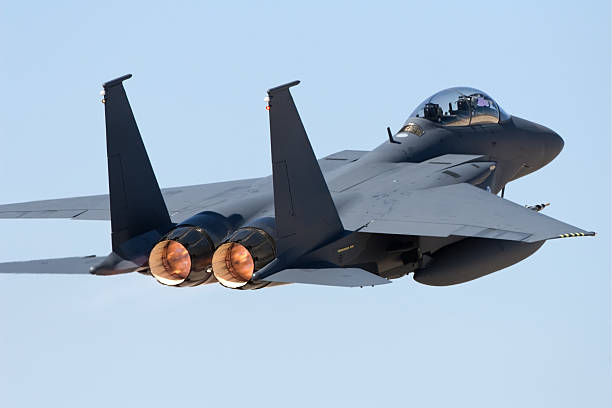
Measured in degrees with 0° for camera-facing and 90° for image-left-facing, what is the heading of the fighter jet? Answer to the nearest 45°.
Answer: approximately 225°
